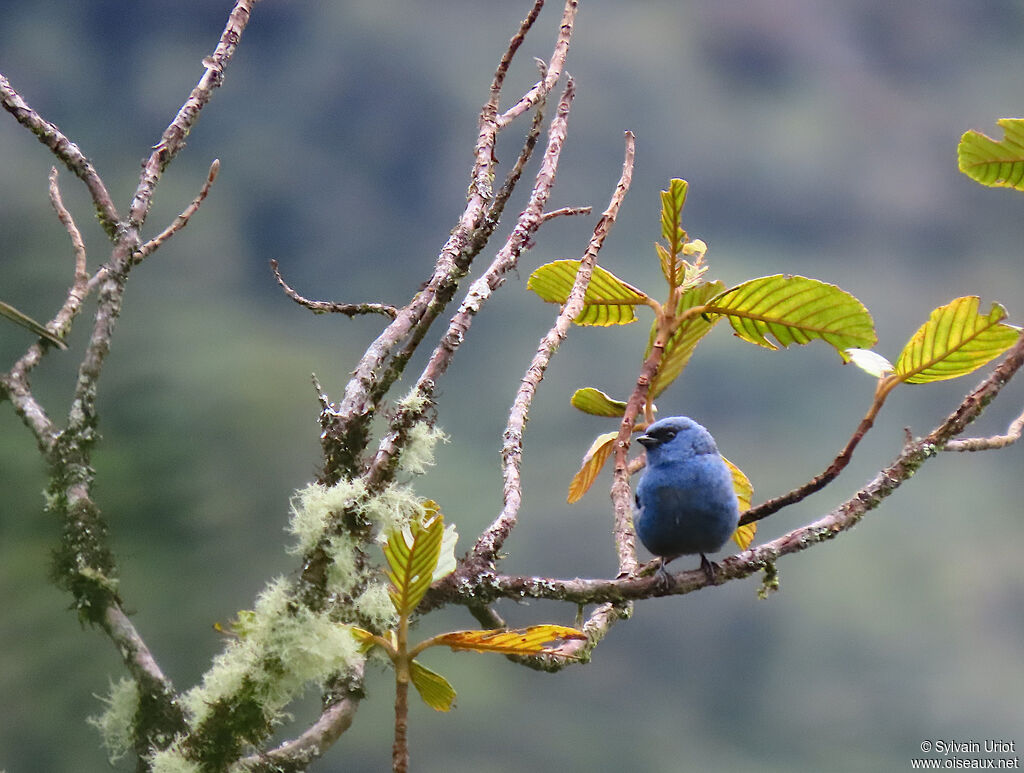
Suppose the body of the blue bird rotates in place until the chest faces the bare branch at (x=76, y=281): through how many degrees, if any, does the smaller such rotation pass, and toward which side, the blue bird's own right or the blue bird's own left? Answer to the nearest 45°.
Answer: approximately 90° to the blue bird's own right

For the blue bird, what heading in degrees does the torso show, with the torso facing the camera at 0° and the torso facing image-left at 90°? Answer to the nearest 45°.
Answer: approximately 0°
